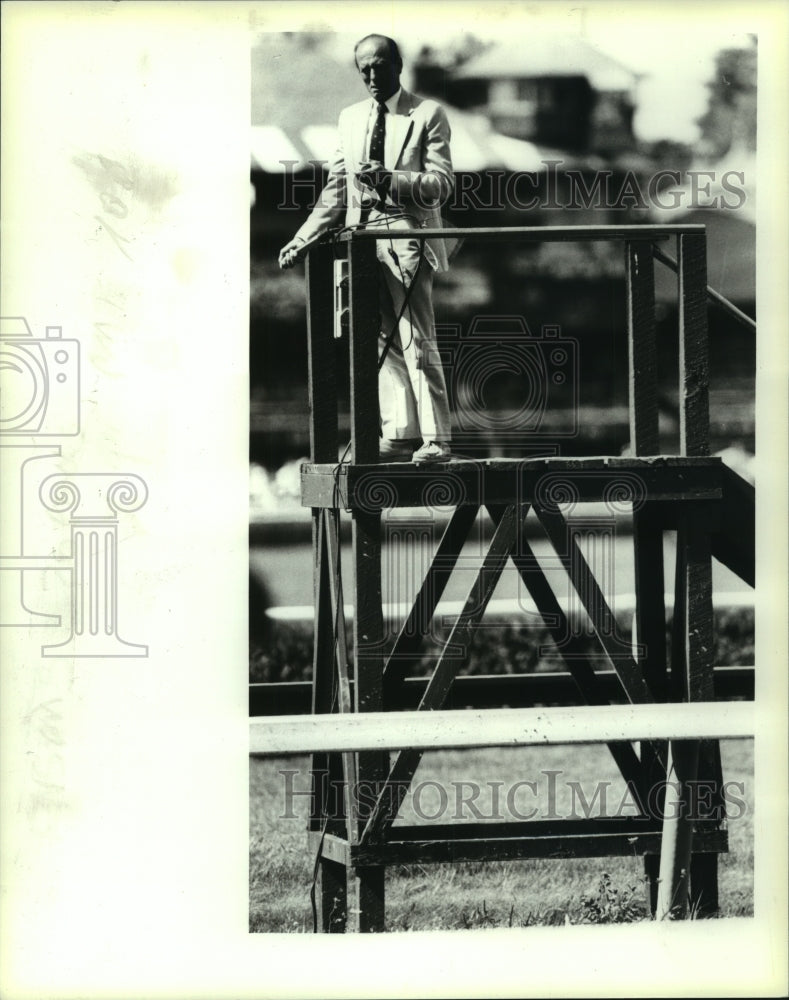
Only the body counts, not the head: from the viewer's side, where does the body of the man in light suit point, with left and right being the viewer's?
facing the viewer and to the left of the viewer

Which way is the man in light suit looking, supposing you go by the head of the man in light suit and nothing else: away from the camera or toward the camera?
toward the camera
